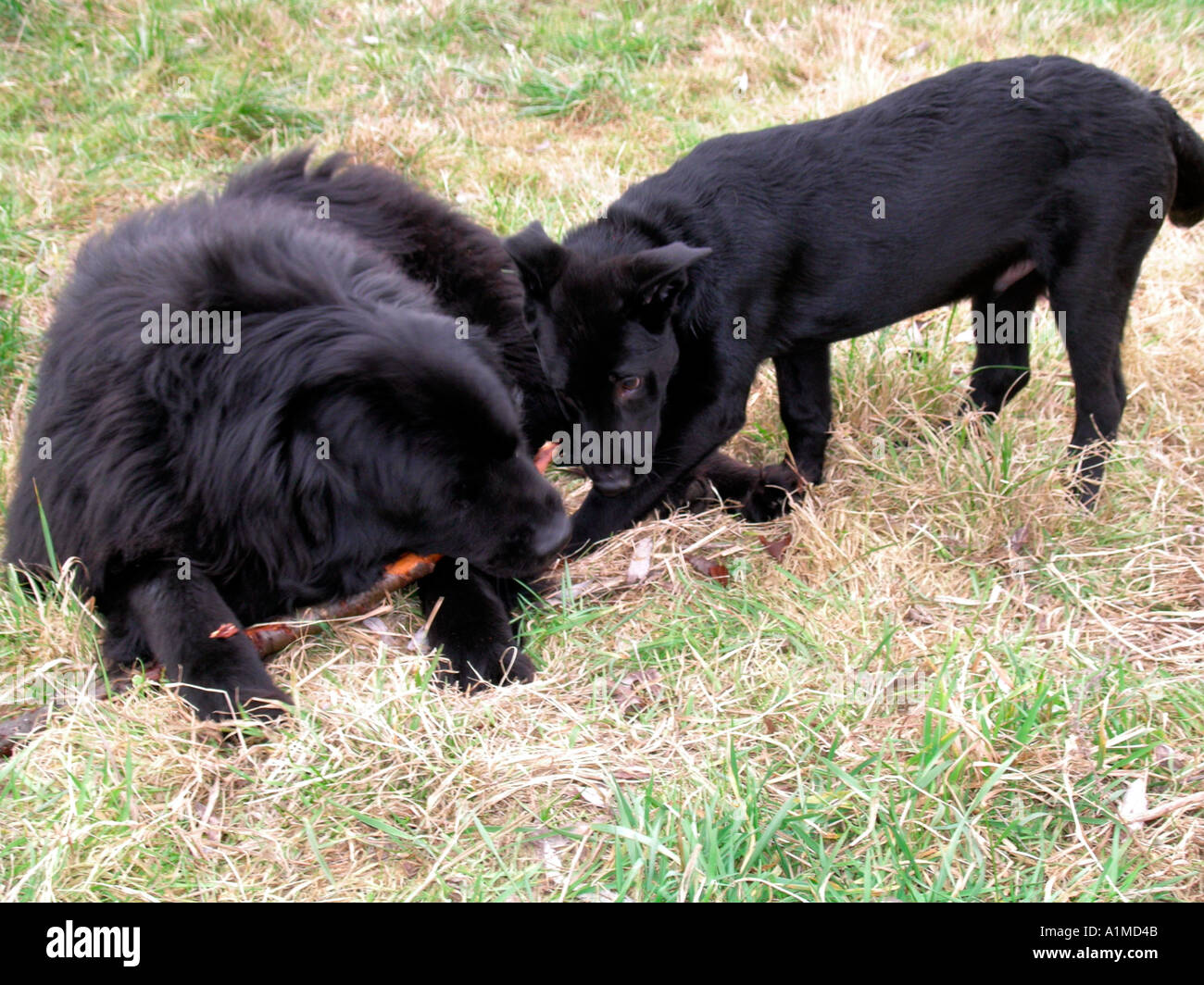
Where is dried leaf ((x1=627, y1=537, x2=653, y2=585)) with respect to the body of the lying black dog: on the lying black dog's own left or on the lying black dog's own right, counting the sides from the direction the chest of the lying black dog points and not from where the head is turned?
on the lying black dog's own left

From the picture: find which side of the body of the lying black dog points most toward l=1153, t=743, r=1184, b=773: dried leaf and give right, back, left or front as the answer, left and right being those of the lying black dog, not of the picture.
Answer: front

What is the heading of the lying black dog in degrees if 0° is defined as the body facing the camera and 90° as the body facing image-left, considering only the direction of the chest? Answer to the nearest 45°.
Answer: approximately 315°

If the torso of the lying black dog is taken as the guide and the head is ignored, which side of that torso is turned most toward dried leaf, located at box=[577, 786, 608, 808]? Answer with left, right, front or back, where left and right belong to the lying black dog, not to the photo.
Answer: front

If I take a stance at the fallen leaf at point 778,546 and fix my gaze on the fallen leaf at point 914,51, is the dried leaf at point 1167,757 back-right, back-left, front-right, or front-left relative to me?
back-right

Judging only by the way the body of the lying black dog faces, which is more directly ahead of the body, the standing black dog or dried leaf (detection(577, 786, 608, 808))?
the dried leaf

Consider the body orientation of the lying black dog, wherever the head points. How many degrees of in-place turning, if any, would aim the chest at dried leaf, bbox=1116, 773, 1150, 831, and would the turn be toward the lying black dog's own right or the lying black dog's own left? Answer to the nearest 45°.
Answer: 0° — it already faces it

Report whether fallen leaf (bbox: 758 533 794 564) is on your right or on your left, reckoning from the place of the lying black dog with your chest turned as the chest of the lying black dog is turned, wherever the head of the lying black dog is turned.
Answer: on your left

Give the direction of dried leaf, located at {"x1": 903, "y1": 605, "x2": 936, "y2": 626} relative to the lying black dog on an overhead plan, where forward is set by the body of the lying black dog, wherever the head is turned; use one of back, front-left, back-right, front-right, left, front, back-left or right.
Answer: front-left

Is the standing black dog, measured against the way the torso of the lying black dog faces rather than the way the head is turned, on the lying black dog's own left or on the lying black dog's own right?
on the lying black dog's own left
